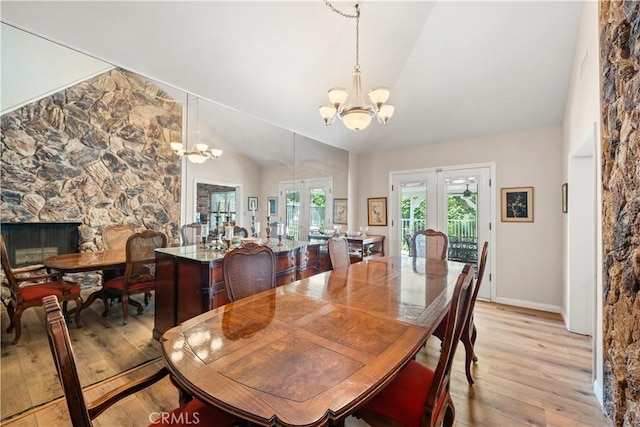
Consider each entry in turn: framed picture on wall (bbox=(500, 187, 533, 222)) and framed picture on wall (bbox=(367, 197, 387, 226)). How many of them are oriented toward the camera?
2

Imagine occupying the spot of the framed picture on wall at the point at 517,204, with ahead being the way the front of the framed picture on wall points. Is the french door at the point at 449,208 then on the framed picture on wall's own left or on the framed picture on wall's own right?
on the framed picture on wall's own right

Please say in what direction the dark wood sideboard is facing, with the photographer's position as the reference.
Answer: facing the viewer and to the right of the viewer

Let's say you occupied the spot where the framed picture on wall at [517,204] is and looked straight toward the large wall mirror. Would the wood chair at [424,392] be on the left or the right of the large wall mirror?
left

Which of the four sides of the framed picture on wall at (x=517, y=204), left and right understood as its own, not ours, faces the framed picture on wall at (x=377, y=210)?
right

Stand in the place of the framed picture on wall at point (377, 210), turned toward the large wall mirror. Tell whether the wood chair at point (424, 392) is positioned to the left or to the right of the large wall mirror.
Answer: left

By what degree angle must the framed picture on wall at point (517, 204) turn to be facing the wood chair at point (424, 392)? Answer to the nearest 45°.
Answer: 0° — it already faces it

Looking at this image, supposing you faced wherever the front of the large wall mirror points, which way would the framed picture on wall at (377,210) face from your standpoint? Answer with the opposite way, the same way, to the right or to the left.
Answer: to the right
